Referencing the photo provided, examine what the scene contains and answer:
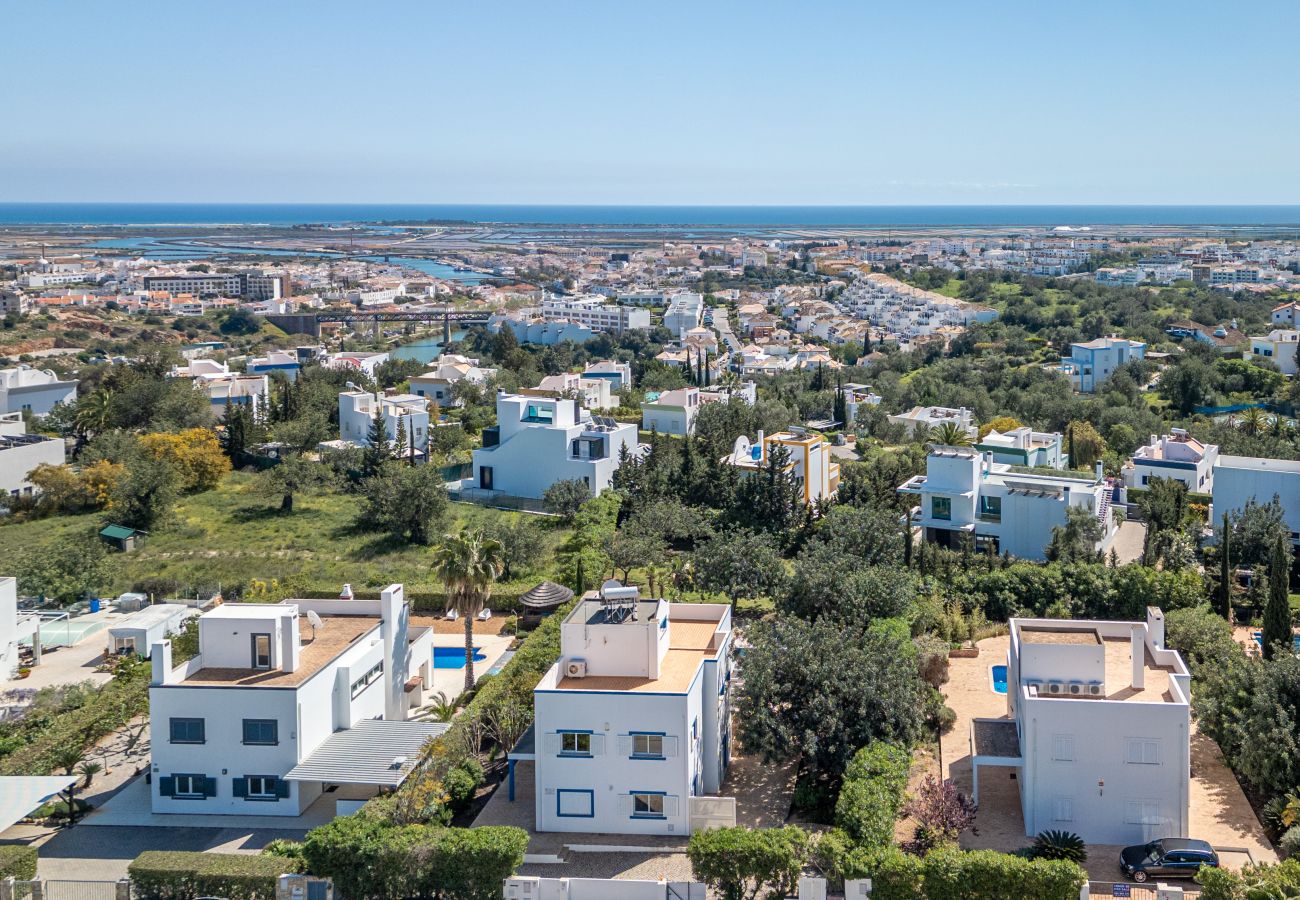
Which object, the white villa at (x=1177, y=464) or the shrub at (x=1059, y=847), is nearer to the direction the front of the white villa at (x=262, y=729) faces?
the shrub

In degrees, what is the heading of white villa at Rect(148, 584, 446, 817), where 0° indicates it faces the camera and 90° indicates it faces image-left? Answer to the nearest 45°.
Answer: approximately 0°

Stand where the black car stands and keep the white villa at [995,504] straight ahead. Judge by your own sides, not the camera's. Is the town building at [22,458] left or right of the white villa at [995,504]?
left

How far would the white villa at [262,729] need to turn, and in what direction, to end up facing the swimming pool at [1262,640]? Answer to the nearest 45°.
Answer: approximately 90° to its left

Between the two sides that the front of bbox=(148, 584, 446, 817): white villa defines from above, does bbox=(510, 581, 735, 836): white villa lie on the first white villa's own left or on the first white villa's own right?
on the first white villa's own left

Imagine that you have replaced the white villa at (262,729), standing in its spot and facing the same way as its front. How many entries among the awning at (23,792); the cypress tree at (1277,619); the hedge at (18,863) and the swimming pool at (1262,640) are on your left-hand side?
2

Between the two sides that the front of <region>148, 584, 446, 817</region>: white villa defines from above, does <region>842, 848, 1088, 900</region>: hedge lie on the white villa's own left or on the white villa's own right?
on the white villa's own left

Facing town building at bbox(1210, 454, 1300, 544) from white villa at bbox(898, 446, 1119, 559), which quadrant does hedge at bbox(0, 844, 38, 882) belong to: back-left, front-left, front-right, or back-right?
back-right

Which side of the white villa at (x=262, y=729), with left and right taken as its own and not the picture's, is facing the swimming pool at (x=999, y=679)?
left
